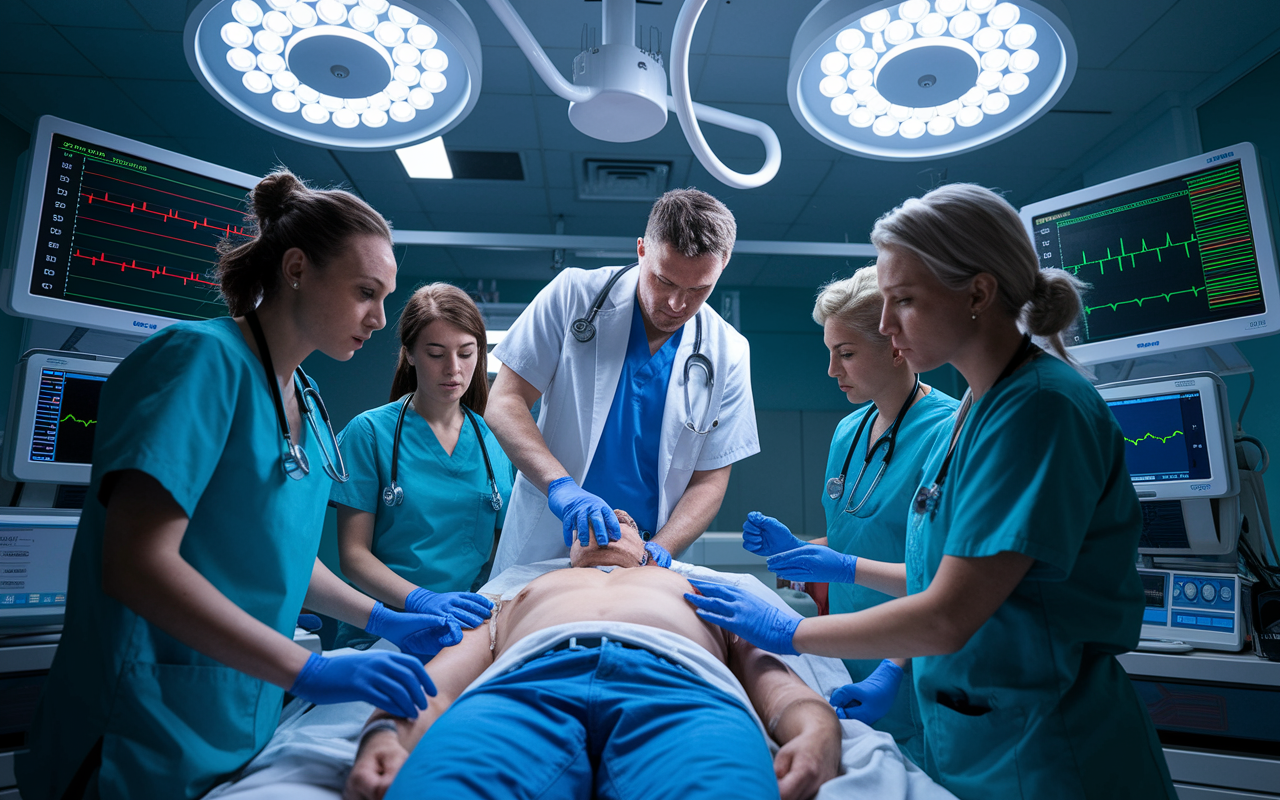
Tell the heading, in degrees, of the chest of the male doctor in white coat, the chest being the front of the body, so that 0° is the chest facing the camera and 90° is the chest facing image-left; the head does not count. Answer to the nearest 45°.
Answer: approximately 0°

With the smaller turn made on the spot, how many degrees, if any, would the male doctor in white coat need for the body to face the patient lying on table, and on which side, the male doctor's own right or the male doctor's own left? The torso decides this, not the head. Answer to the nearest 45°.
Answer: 0° — they already face them

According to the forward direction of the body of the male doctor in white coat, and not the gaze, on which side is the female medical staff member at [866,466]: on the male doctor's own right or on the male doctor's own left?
on the male doctor's own left

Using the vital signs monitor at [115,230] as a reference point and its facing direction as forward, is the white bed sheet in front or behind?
in front

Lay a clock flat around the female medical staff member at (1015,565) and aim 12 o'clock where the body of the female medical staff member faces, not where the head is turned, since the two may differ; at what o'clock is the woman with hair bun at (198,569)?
The woman with hair bun is roughly at 11 o'clock from the female medical staff member.

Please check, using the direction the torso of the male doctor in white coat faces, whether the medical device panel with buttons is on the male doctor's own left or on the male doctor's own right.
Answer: on the male doctor's own left

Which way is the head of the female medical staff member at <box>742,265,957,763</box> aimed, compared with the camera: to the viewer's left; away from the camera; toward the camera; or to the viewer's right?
to the viewer's left

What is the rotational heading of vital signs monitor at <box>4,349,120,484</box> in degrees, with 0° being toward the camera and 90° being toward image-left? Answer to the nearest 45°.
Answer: approximately 315°

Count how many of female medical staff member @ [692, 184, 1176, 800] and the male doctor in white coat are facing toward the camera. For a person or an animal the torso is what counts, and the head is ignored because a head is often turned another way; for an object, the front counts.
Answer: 1

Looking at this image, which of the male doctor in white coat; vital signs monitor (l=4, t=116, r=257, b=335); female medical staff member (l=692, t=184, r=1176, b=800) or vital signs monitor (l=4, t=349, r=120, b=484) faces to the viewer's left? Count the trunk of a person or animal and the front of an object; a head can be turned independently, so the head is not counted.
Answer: the female medical staff member
